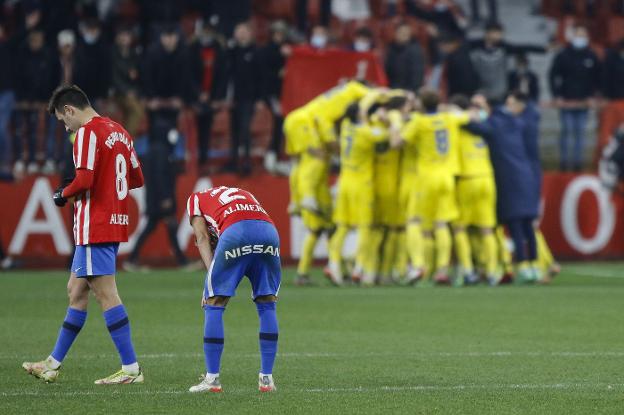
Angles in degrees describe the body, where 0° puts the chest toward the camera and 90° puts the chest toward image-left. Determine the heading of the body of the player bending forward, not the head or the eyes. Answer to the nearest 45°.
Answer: approximately 135°

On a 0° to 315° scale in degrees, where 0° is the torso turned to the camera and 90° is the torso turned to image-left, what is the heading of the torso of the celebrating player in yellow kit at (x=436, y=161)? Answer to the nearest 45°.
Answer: approximately 180°

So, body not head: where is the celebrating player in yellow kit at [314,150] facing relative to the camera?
to the viewer's right

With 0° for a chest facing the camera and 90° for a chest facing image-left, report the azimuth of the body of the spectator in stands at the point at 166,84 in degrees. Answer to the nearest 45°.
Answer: approximately 0°

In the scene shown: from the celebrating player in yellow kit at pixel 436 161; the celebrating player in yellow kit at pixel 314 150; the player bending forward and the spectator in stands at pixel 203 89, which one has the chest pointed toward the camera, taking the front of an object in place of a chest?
the spectator in stands

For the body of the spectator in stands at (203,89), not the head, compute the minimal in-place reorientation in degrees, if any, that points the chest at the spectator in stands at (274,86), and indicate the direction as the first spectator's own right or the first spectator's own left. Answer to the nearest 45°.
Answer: approximately 90° to the first spectator's own left

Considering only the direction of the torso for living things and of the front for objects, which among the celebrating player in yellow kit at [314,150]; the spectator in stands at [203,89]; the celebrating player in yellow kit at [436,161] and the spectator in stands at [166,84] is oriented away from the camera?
the celebrating player in yellow kit at [436,161]
